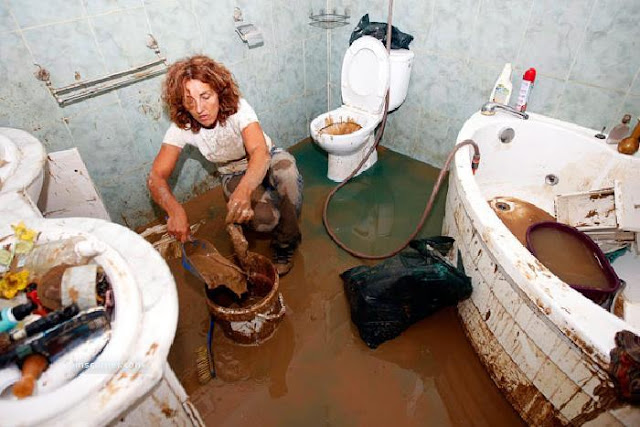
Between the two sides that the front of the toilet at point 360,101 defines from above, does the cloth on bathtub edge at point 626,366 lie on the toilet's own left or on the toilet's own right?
on the toilet's own left

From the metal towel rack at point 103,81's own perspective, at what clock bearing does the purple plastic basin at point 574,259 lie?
The purple plastic basin is roughly at 12 o'clock from the metal towel rack.

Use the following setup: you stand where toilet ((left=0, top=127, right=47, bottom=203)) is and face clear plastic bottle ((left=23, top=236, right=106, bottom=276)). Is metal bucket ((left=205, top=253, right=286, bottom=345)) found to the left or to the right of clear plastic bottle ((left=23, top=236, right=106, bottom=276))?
left

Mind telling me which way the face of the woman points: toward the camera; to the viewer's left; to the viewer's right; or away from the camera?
toward the camera

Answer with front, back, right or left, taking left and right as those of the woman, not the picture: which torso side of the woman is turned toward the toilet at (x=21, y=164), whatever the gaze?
right

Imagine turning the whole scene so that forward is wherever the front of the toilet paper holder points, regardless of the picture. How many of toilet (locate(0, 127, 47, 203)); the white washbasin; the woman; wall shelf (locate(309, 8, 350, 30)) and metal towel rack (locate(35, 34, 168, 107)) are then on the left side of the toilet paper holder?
1

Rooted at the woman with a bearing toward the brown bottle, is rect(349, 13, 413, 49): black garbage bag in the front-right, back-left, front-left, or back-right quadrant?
front-left

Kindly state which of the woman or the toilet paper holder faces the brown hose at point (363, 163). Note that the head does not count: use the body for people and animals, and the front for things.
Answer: the toilet paper holder

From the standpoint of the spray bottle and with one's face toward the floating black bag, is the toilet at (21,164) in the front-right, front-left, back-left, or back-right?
front-right

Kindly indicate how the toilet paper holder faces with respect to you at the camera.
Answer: facing the viewer and to the right of the viewer

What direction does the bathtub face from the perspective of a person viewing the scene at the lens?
facing the viewer and to the left of the viewer

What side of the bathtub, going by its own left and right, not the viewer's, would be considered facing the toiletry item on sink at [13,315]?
front

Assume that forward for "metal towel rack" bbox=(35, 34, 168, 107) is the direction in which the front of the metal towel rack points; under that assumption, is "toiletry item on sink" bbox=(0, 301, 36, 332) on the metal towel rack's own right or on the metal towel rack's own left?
on the metal towel rack's own right

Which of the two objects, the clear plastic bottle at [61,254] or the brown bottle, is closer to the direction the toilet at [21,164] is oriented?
the brown bottle

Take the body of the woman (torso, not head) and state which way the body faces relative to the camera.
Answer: toward the camera

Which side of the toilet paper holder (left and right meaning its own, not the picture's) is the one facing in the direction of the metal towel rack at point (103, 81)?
right
